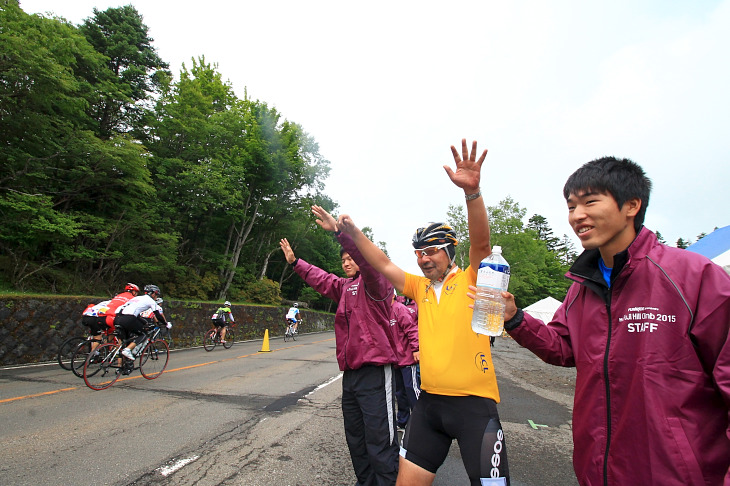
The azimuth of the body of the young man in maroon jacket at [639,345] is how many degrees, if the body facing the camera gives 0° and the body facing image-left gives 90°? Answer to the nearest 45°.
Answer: approximately 45°

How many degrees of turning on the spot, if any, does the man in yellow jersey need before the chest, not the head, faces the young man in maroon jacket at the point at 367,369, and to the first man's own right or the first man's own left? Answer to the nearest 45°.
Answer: approximately 90° to the first man's own right

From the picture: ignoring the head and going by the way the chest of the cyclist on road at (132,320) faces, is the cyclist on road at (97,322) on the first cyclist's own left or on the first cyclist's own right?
on the first cyclist's own left

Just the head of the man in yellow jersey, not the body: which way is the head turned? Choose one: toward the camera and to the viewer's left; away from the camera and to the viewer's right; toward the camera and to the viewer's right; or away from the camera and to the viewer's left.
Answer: toward the camera and to the viewer's left

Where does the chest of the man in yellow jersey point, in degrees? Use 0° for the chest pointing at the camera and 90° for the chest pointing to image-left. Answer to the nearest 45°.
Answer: approximately 45°

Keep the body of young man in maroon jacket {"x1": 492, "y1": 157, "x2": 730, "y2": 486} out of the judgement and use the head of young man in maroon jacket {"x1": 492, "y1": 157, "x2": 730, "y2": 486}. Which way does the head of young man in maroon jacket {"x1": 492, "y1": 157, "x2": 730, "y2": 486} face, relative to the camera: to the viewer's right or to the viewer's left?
to the viewer's left

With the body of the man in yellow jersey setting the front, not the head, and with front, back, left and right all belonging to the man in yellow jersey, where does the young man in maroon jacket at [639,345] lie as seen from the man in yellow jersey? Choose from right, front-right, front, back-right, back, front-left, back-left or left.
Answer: left

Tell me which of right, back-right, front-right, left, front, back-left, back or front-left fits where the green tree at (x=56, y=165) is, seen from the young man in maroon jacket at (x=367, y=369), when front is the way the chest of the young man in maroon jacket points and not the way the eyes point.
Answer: right

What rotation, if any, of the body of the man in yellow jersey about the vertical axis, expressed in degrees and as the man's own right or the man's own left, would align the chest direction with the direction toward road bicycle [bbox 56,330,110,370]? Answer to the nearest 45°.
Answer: approximately 90° to the man's own right

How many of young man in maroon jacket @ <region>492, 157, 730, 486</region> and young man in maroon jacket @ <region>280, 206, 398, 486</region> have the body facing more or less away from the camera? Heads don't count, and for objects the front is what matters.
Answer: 0
